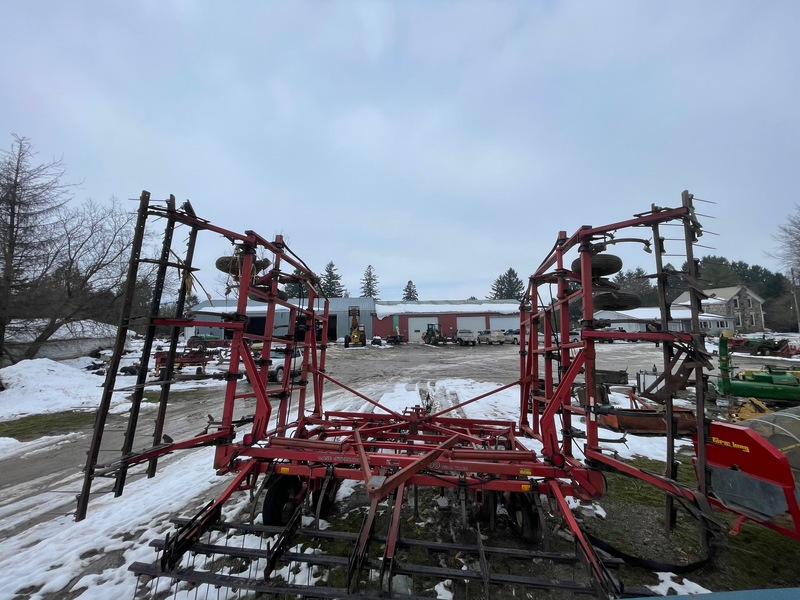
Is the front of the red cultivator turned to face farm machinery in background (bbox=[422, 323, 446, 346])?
yes

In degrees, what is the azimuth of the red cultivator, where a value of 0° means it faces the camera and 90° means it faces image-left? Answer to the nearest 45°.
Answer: approximately 180°

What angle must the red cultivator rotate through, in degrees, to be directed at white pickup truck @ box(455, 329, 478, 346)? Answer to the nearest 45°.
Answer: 0° — it already faces it
